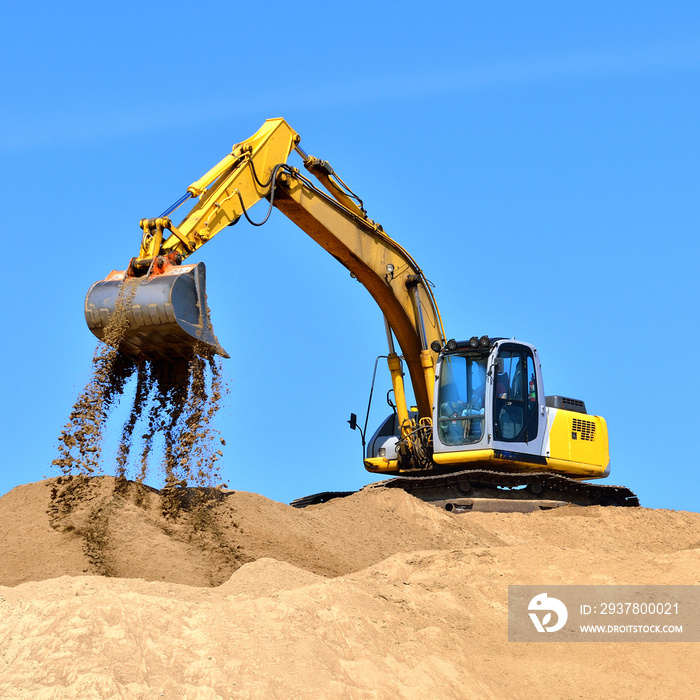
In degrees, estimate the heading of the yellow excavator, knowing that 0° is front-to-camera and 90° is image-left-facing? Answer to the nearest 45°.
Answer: approximately 45°
